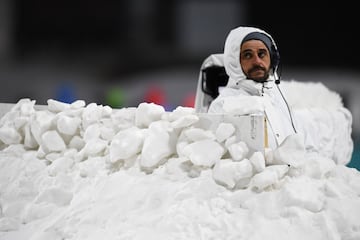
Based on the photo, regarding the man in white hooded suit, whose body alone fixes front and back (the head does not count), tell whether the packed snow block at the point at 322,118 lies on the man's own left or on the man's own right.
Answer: on the man's own left

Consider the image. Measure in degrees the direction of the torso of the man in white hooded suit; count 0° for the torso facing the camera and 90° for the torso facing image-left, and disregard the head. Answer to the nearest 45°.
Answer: approximately 315°
